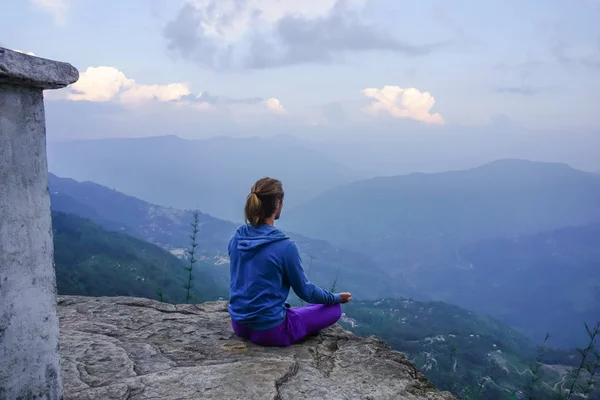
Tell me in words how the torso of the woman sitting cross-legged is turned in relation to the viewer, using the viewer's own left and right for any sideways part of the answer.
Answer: facing away from the viewer and to the right of the viewer

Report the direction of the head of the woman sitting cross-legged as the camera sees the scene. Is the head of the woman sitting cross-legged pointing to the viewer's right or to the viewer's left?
to the viewer's right

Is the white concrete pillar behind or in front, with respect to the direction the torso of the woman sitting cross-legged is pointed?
behind
